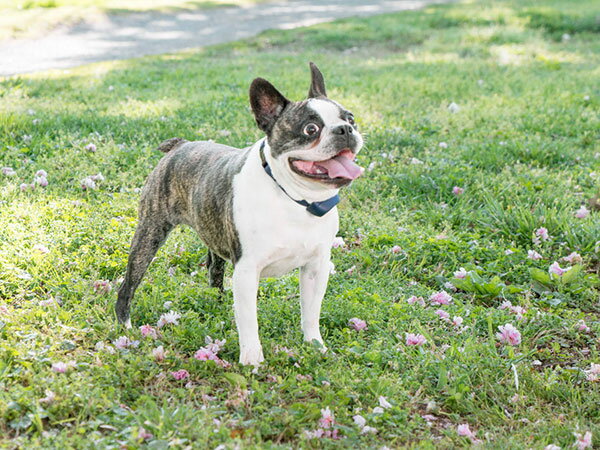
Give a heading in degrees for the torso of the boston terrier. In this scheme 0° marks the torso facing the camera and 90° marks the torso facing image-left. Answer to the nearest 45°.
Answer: approximately 315°
